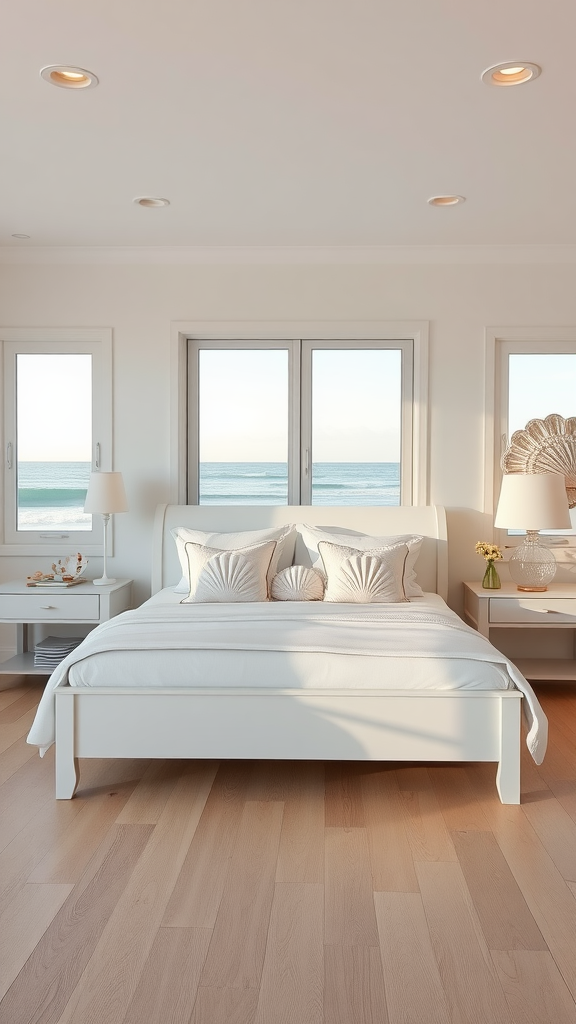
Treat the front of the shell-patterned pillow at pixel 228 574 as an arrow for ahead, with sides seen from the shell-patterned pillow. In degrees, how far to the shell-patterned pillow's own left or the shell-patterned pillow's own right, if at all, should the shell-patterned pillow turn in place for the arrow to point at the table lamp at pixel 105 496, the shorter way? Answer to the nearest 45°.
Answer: approximately 135° to the shell-patterned pillow's own right

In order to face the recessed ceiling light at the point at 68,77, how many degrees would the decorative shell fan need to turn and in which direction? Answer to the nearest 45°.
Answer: approximately 45° to its right

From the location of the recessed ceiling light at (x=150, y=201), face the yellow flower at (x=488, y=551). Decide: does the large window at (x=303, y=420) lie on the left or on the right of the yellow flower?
left

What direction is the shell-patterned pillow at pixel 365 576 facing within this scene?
toward the camera

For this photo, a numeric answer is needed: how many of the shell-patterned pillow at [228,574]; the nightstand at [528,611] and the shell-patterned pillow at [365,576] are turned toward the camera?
3

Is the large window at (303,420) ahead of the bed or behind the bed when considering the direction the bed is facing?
behind

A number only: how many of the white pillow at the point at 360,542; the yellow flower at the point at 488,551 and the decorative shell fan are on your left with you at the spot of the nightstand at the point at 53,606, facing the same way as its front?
3

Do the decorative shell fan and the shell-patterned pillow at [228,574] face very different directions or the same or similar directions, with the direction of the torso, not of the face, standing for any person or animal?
same or similar directions

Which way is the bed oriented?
toward the camera

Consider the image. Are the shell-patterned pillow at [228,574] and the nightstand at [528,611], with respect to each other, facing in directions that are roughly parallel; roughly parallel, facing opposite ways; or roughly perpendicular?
roughly parallel

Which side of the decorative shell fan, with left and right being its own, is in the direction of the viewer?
front

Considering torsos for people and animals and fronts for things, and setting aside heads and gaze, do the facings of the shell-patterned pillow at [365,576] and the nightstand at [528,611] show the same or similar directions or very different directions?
same or similar directions
